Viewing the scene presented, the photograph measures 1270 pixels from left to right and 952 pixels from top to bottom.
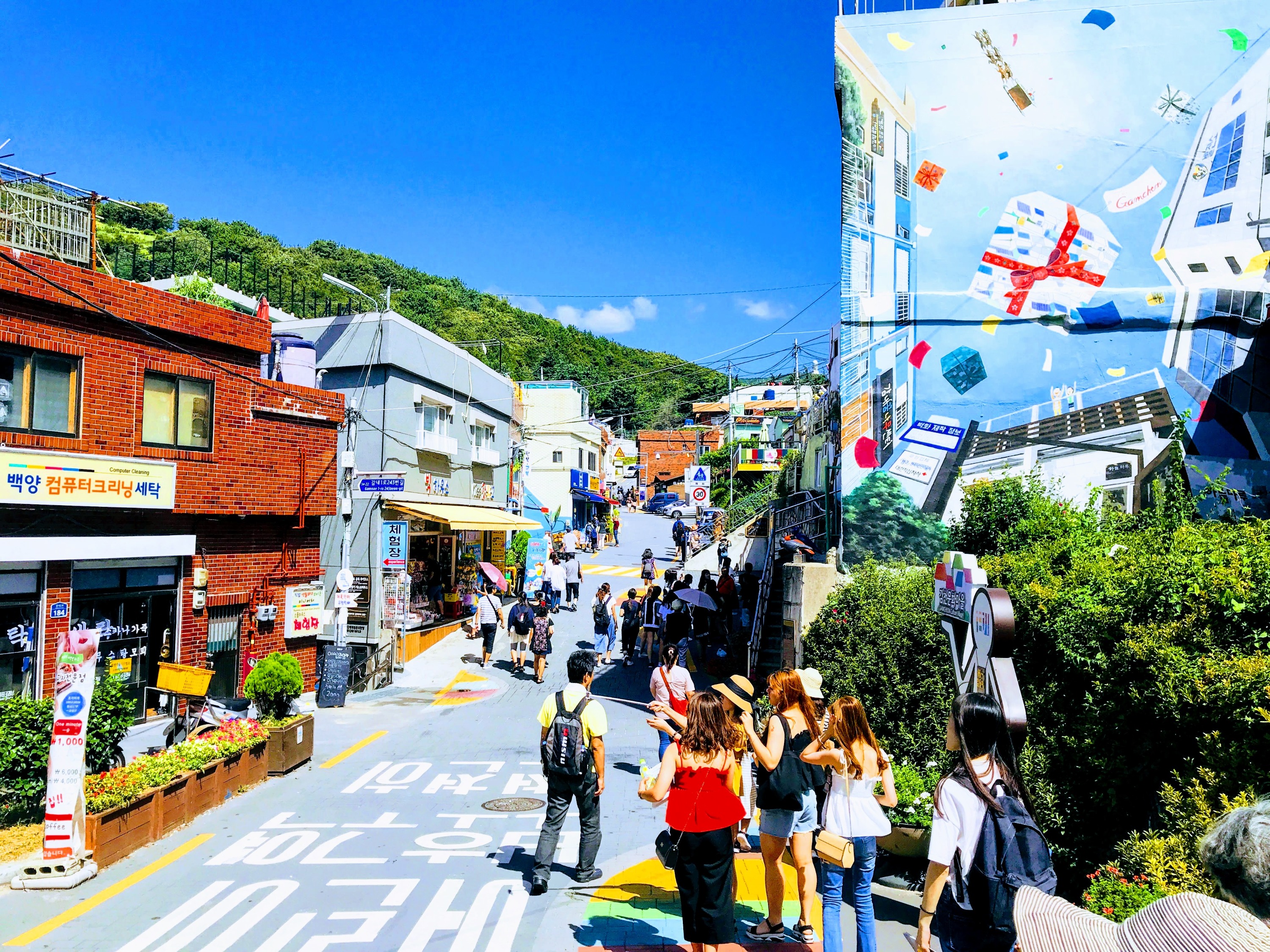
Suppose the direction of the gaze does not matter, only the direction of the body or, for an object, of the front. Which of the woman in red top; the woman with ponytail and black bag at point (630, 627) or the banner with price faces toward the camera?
the banner with price

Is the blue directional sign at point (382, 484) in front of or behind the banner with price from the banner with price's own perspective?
behind

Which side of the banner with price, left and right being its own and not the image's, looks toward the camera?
front

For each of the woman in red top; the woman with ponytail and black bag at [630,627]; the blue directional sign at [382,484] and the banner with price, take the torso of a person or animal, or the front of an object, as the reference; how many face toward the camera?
2

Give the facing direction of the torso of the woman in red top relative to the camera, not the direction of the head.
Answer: away from the camera

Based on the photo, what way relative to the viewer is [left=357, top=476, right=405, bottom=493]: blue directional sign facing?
toward the camera

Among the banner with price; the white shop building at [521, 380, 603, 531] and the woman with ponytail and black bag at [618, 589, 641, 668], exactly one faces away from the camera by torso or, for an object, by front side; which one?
the woman with ponytail and black bag

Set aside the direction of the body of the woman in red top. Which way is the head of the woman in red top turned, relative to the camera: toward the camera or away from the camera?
away from the camera

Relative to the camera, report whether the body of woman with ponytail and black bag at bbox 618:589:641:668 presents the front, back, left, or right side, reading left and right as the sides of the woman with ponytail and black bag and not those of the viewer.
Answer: back

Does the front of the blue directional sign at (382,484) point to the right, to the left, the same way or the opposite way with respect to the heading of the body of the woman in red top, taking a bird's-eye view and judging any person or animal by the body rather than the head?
the opposite way

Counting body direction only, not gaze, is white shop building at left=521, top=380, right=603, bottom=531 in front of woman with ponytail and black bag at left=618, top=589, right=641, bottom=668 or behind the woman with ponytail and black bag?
in front

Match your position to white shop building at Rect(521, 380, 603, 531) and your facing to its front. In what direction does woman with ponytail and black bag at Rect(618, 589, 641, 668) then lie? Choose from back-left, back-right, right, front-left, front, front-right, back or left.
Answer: front-right

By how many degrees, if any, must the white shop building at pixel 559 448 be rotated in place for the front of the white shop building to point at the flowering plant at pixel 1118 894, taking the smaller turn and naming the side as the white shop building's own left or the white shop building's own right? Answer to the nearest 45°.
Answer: approximately 45° to the white shop building's own right

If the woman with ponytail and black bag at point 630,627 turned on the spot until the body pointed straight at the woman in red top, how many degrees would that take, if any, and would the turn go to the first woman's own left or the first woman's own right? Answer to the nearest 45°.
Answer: approximately 180°

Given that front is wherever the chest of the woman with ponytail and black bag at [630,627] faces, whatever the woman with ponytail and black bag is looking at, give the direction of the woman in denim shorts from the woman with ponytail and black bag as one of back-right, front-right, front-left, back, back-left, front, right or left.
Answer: back

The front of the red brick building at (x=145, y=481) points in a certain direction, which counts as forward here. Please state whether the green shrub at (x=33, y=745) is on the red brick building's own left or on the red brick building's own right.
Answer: on the red brick building's own right

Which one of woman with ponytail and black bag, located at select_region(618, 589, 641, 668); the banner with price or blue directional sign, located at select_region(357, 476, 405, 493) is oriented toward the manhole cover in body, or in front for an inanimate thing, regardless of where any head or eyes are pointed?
the blue directional sign
